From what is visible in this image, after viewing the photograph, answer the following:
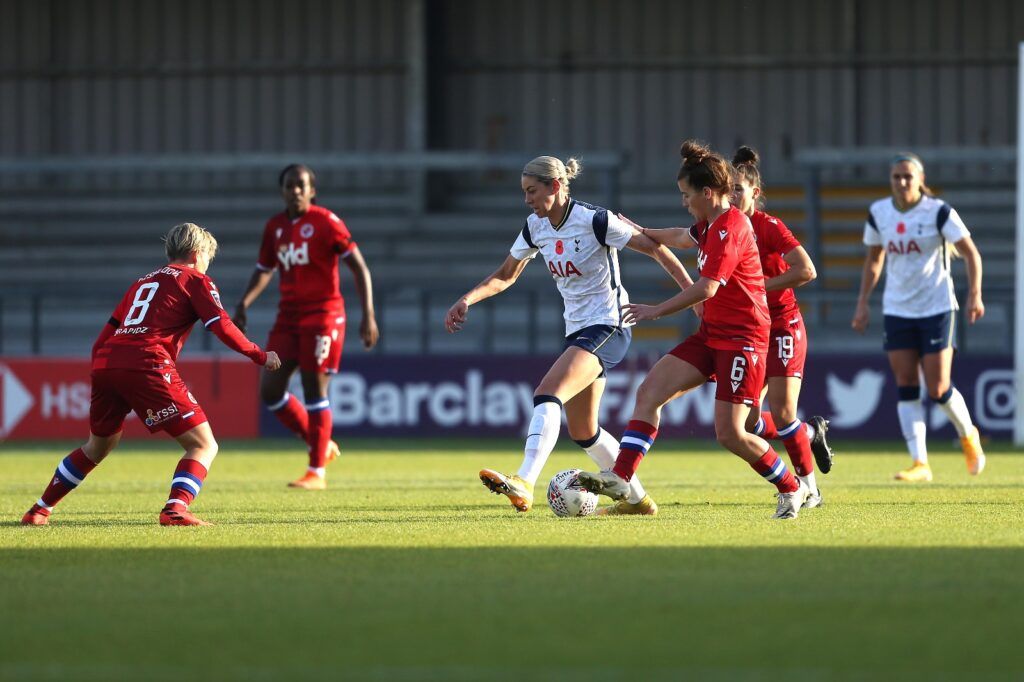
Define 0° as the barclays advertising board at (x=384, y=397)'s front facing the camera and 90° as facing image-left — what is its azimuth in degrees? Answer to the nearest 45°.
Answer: approximately 0°

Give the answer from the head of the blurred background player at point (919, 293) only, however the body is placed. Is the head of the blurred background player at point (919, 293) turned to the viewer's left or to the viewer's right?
to the viewer's left

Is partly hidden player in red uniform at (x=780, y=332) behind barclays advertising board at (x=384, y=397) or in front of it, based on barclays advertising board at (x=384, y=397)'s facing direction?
in front

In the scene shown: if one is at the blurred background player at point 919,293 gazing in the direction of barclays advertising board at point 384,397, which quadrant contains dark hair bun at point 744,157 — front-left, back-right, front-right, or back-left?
back-left

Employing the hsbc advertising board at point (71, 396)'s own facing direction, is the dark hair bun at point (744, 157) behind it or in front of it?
in front

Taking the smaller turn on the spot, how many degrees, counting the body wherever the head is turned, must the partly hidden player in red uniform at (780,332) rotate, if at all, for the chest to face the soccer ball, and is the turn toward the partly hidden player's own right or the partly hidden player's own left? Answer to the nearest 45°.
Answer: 0° — they already face it

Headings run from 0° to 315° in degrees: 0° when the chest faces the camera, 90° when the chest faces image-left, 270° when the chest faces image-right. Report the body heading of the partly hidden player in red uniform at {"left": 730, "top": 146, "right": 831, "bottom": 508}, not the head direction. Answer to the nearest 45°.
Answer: approximately 45°
